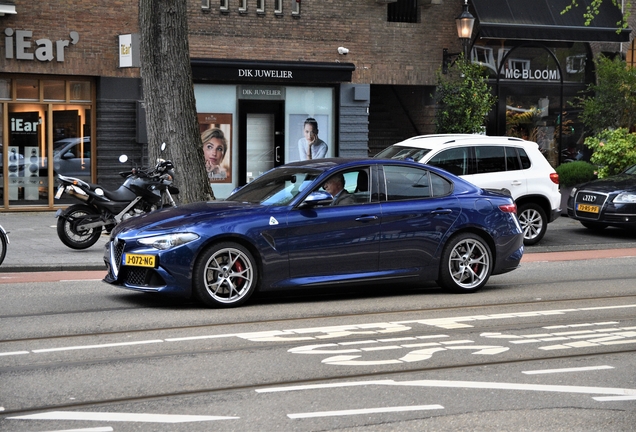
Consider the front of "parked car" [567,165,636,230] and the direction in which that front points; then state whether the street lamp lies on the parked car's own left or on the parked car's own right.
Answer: on the parked car's own right

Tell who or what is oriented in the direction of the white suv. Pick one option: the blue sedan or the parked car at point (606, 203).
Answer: the parked car

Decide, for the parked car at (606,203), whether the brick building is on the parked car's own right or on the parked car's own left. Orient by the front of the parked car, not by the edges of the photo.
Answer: on the parked car's own right

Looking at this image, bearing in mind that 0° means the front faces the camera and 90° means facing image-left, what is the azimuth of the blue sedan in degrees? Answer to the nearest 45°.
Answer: approximately 45°

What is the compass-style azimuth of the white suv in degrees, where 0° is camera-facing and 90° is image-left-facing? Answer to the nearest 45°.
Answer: approximately 45°
